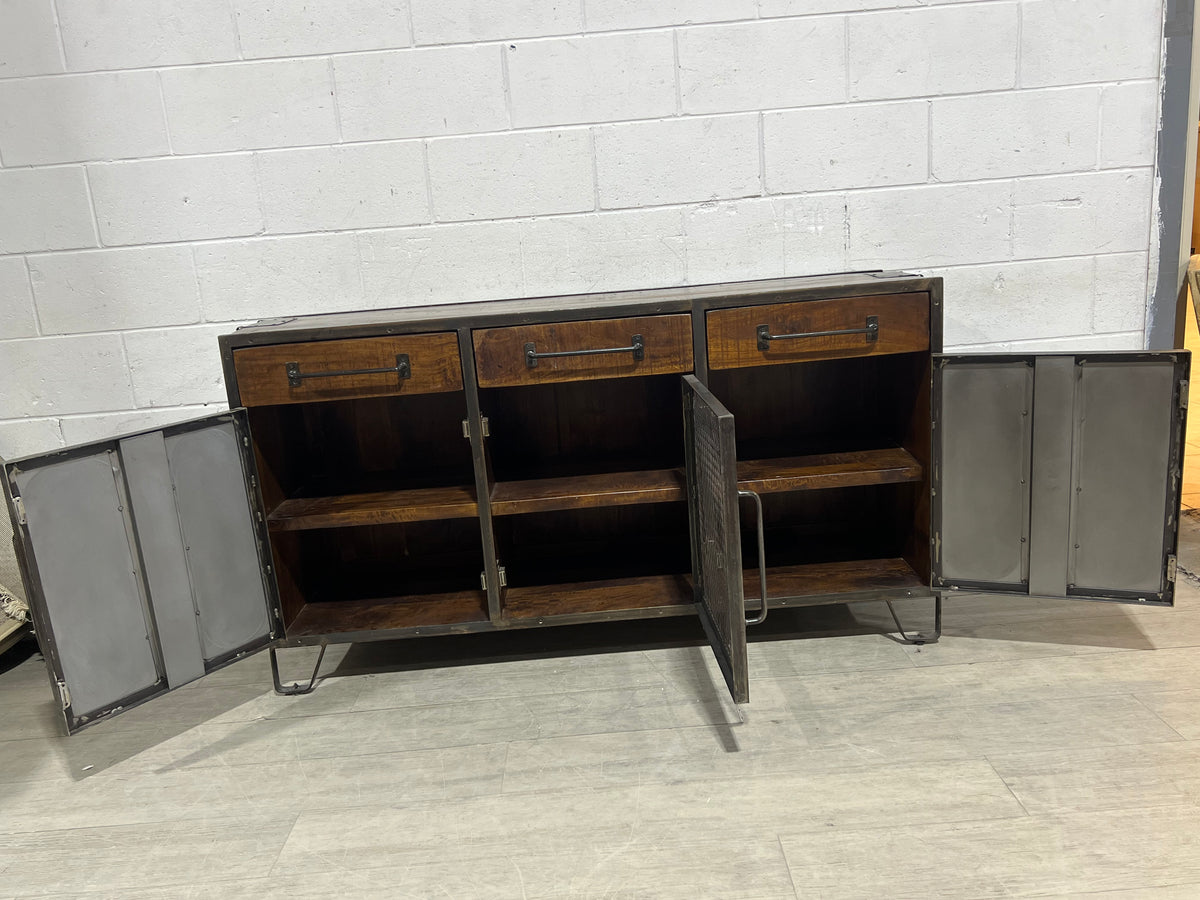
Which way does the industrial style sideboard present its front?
toward the camera
